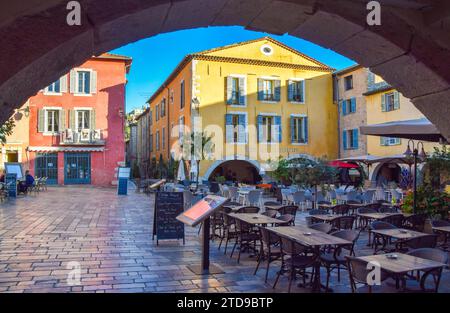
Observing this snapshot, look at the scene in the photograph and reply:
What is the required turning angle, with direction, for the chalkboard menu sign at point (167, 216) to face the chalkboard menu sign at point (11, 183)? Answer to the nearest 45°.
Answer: approximately 135° to its right

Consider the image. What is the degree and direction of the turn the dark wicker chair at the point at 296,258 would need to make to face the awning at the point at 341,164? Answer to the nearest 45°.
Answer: approximately 45° to its left

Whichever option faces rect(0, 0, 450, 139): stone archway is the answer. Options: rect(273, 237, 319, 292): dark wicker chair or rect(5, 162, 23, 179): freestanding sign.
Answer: the freestanding sign

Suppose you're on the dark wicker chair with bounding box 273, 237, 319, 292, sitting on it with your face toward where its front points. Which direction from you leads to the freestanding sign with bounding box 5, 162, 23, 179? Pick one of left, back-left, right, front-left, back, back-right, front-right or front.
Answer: left

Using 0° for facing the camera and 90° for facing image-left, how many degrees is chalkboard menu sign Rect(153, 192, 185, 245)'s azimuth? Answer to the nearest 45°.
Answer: approximately 0°

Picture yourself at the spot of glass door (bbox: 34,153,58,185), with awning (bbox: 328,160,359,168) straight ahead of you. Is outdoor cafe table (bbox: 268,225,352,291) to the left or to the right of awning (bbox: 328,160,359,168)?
right

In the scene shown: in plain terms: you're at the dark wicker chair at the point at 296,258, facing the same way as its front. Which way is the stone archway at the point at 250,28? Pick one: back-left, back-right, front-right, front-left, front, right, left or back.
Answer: back-right

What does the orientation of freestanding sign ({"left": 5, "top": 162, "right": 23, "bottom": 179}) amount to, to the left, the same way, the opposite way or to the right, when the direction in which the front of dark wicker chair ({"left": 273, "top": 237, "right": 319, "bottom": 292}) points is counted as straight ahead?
to the right

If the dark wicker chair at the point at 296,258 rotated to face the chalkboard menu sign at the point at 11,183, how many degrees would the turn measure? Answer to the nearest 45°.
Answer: approximately 90° to its left

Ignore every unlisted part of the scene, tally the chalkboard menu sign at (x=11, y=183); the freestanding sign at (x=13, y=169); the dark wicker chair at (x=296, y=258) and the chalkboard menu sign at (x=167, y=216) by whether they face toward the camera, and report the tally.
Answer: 3

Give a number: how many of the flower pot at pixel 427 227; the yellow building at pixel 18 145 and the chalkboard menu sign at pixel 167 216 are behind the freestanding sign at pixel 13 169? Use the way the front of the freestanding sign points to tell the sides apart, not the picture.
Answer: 1

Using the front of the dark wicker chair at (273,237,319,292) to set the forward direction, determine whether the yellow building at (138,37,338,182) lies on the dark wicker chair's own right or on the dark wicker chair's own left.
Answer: on the dark wicker chair's own left

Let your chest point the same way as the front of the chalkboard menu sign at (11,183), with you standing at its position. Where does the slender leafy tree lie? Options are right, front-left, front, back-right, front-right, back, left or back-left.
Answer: left

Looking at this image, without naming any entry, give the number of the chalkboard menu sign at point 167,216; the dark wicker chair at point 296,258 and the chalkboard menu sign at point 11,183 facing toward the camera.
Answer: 2

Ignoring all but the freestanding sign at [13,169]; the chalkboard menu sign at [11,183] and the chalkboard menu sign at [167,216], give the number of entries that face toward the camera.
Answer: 3
